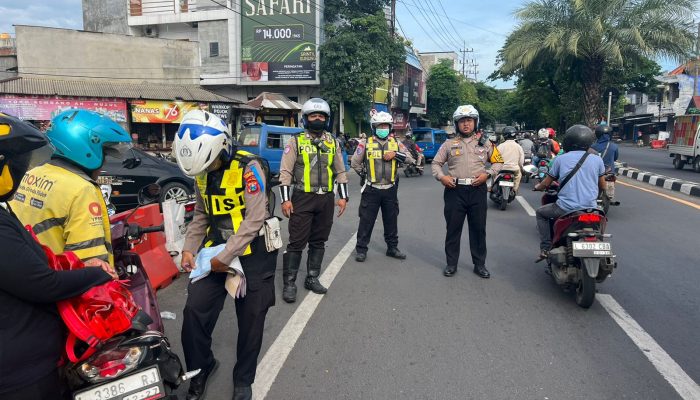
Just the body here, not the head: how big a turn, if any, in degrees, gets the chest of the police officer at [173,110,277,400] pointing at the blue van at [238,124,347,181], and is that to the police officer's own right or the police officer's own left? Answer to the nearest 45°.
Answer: approximately 135° to the police officer's own right

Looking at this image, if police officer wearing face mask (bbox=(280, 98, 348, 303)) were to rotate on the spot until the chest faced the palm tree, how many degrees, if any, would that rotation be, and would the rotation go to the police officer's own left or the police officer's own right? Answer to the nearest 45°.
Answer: approximately 135° to the police officer's own left

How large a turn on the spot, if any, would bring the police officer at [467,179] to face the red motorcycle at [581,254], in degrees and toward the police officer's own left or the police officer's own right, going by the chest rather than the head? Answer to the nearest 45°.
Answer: approximately 45° to the police officer's own left

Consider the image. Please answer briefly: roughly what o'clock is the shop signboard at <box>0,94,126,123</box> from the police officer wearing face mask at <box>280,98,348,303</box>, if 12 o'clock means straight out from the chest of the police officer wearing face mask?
The shop signboard is roughly at 5 o'clock from the police officer wearing face mask.

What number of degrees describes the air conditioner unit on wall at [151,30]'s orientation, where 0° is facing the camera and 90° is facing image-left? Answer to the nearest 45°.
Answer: approximately 0°

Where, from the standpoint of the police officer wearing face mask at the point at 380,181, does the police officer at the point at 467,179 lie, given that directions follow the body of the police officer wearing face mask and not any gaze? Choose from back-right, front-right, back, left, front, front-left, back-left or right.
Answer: front-left

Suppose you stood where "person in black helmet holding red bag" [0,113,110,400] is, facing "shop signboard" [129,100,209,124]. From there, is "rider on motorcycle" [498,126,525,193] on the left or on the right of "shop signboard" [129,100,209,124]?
right

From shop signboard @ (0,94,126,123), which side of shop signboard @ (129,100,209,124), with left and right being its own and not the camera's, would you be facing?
right

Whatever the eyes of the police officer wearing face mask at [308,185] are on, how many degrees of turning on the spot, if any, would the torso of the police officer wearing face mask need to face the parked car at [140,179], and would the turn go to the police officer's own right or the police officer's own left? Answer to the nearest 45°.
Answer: approximately 135° to the police officer's own right

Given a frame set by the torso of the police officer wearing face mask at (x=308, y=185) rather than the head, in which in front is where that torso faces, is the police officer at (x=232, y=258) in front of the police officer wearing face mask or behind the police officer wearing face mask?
in front

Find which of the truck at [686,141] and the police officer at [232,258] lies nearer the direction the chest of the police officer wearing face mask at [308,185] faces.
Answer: the police officer
